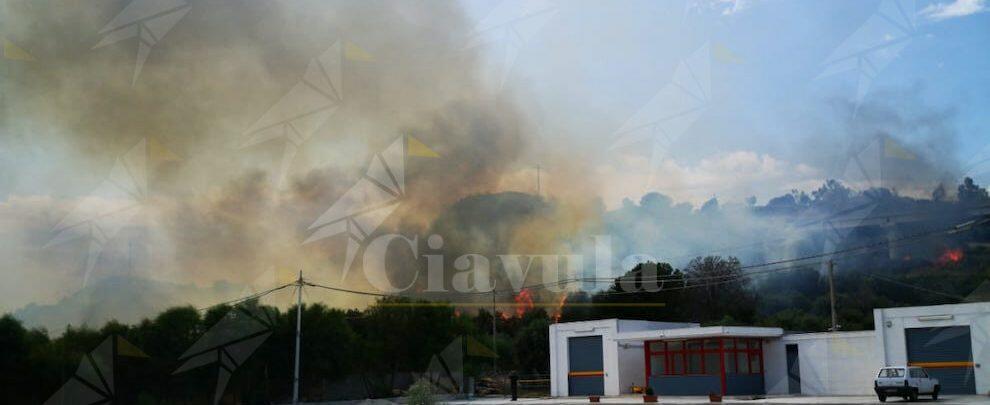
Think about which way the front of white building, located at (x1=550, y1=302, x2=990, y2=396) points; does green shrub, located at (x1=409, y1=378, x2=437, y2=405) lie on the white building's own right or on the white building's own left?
on the white building's own right

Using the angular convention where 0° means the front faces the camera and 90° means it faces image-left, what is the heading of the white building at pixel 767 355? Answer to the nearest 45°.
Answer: approximately 0°

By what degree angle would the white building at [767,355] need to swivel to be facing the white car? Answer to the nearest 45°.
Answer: approximately 45° to its left
